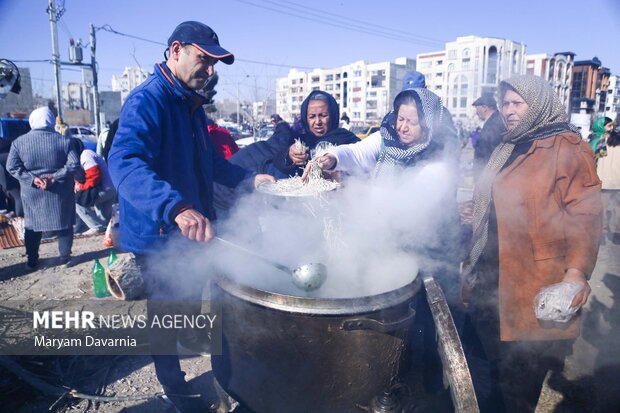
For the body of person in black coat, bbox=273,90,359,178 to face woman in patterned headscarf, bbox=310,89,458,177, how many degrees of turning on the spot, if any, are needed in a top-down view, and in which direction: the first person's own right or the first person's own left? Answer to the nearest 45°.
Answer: approximately 45° to the first person's own left

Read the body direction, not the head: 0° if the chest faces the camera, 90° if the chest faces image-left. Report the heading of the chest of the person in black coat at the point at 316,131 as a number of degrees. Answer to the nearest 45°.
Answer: approximately 0°

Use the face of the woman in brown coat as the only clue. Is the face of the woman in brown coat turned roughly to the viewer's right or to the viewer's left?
to the viewer's left

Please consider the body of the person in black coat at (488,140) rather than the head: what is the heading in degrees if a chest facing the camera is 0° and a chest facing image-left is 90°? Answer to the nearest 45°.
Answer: approximately 90°
